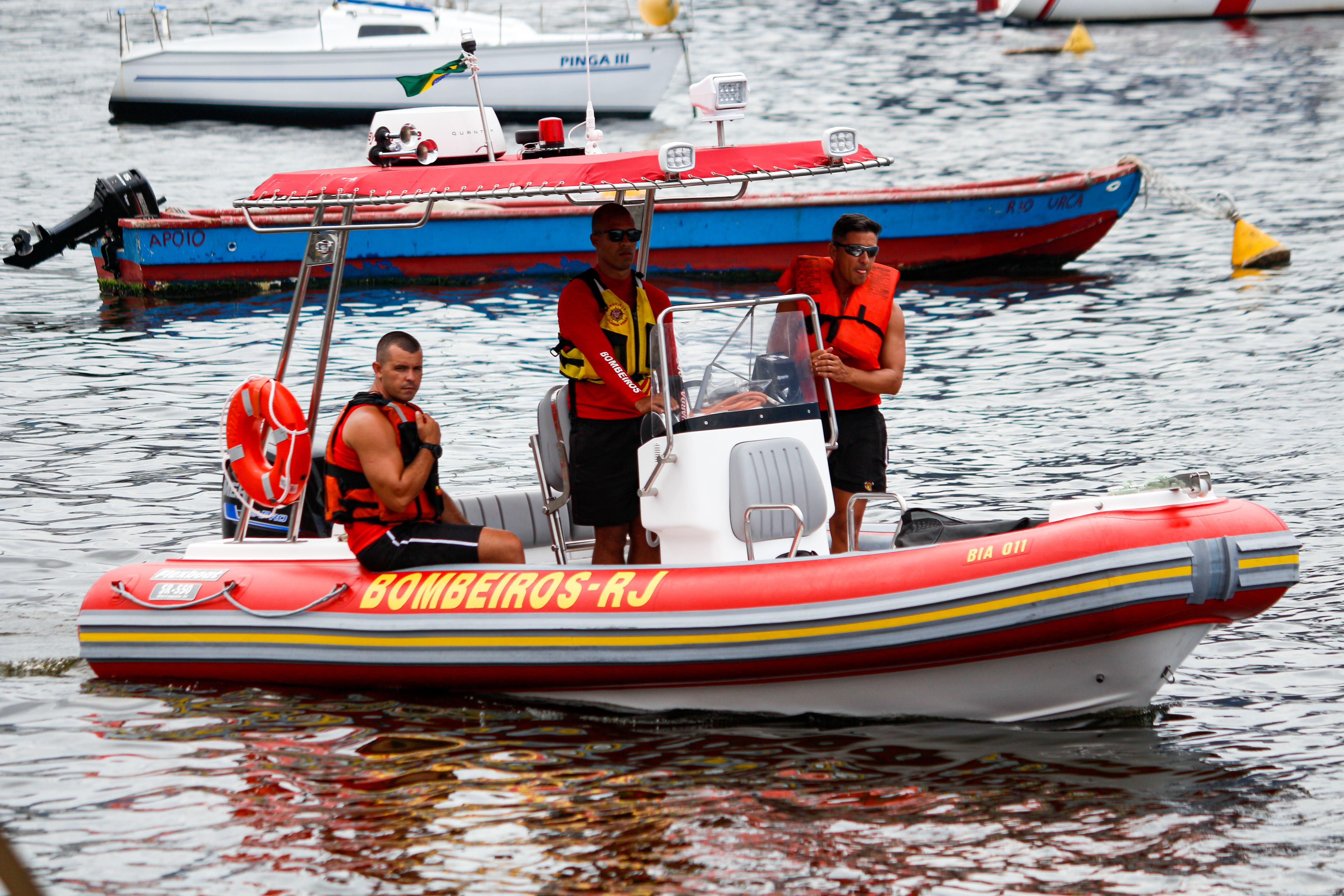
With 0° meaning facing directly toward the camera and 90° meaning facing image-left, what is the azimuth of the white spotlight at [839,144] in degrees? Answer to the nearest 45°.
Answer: approximately 315°

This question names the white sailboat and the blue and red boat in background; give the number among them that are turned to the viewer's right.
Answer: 2

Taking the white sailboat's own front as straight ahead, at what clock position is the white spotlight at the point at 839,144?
The white spotlight is roughly at 3 o'clock from the white sailboat.

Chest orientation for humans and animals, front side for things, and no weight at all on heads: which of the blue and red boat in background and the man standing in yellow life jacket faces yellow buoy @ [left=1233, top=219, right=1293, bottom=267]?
the blue and red boat in background

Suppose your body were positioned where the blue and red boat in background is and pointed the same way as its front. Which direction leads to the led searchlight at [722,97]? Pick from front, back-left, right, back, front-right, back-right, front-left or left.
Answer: right

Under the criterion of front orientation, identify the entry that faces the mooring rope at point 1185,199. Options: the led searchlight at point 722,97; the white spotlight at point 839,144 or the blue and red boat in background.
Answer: the blue and red boat in background

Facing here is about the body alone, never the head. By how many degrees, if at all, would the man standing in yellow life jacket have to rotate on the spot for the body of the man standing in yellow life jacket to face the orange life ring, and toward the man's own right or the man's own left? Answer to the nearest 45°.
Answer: approximately 135° to the man's own right

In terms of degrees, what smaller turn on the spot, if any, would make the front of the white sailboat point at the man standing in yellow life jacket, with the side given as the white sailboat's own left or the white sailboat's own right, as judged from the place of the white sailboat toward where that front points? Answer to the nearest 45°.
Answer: approximately 90° to the white sailboat's own right

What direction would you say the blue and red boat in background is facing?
to the viewer's right

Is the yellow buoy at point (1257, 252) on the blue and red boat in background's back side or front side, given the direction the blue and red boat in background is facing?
on the front side

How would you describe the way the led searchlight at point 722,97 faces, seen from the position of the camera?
facing the viewer and to the right of the viewer

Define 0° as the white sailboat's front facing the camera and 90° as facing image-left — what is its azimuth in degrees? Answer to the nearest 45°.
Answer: approximately 270°

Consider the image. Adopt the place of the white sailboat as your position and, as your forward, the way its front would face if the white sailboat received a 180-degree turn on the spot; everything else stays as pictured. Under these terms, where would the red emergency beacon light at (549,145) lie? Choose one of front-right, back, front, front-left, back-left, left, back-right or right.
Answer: left
